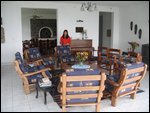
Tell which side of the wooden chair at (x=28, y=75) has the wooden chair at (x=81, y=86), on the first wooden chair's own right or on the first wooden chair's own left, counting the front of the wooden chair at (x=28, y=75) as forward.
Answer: on the first wooden chair's own right

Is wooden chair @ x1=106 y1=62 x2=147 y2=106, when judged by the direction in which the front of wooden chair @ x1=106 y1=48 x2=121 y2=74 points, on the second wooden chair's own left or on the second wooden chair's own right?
on the second wooden chair's own left

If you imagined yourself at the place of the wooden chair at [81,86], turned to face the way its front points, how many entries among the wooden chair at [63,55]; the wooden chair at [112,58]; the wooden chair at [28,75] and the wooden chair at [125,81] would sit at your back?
0

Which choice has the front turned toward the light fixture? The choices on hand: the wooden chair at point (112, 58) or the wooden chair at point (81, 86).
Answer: the wooden chair at point (81, 86)

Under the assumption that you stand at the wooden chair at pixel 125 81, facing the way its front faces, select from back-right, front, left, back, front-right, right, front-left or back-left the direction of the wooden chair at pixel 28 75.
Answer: front-left

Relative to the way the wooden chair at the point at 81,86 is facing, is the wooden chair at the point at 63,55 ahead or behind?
ahead

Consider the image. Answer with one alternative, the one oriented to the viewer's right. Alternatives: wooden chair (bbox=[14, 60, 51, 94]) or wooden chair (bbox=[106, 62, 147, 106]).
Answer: wooden chair (bbox=[14, 60, 51, 94])

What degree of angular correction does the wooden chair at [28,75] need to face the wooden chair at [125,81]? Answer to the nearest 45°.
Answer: approximately 45° to its right

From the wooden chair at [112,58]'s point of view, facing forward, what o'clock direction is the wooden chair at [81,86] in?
the wooden chair at [81,86] is roughly at 11 o'clock from the wooden chair at [112,58].

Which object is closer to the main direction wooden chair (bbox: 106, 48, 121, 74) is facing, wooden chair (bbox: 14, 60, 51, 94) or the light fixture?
the wooden chair

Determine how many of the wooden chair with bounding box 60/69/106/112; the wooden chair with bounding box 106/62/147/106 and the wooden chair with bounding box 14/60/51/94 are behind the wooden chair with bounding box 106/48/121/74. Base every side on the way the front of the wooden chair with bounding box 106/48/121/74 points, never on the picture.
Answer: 0

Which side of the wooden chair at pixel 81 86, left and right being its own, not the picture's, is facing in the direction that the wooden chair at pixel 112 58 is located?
front

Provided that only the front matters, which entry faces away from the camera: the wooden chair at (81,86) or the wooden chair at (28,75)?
the wooden chair at (81,86)

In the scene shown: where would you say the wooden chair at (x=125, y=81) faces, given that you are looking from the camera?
facing away from the viewer and to the left of the viewer

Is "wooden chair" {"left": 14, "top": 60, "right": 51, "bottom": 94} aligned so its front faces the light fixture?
no

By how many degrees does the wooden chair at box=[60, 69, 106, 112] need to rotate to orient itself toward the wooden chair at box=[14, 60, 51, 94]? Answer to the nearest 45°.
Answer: approximately 45° to its left

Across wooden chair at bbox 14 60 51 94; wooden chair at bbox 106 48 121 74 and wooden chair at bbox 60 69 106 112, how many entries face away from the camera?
1

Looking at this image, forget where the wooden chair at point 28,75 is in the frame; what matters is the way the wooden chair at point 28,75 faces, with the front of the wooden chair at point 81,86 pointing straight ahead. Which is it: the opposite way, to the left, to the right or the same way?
to the right

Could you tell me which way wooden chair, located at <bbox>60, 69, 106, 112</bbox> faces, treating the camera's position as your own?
facing away from the viewer

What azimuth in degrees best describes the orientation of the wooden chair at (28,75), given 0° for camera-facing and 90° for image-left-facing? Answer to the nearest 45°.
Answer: approximately 270°
